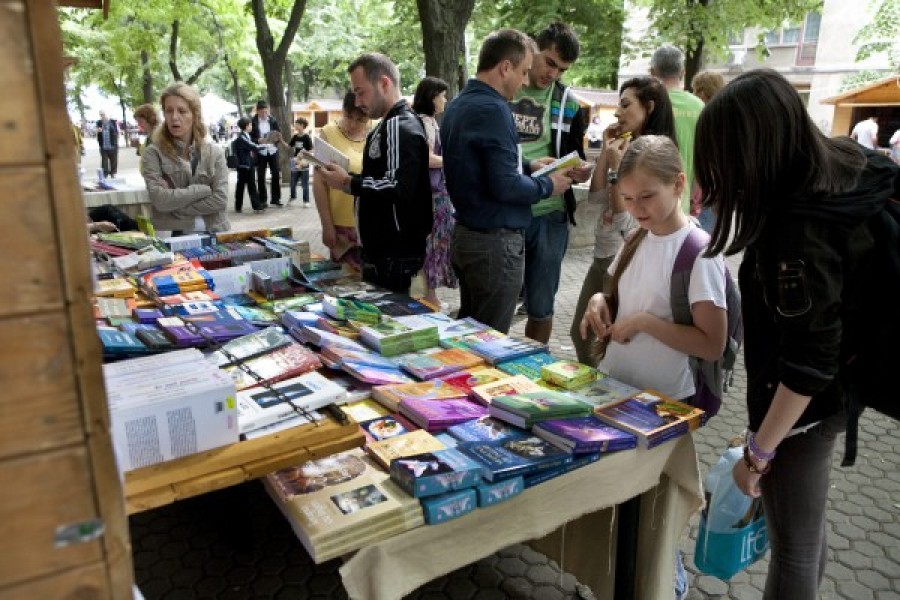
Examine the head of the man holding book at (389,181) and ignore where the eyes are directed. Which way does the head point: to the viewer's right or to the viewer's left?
to the viewer's left

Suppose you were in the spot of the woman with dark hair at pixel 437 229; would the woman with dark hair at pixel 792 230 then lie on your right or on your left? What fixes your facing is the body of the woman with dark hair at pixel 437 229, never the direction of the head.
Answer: on your right

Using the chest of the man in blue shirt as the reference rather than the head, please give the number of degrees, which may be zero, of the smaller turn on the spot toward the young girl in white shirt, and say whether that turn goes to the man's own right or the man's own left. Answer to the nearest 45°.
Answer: approximately 90° to the man's own right

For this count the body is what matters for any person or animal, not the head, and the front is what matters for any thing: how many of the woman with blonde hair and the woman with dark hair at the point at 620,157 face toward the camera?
1

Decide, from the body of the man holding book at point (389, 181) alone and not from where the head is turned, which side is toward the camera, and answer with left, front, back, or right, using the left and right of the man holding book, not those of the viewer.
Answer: left

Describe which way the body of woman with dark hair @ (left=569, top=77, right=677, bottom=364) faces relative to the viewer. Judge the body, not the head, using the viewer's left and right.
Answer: facing to the left of the viewer

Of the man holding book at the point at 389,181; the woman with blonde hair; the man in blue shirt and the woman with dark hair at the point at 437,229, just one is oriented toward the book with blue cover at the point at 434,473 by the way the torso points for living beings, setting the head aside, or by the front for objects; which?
the woman with blonde hair

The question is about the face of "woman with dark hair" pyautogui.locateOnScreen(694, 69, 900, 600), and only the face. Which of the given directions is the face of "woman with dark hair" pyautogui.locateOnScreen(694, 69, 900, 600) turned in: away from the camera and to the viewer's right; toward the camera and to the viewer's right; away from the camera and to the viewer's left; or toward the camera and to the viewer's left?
away from the camera and to the viewer's left

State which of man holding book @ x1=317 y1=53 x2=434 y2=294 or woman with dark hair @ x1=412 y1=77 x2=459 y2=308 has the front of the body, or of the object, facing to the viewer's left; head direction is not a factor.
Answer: the man holding book

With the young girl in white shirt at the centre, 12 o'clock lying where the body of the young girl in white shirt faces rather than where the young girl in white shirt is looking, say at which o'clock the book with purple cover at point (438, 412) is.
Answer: The book with purple cover is roughly at 12 o'clock from the young girl in white shirt.
